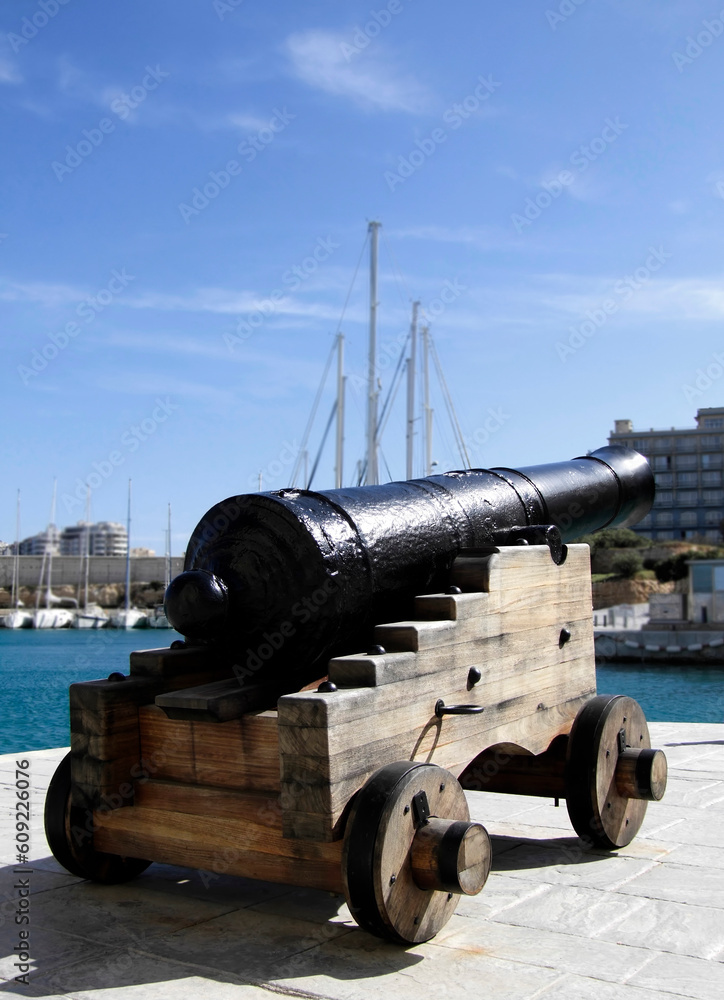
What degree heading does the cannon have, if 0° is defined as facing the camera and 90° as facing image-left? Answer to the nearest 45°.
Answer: approximately 225°
